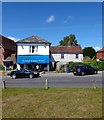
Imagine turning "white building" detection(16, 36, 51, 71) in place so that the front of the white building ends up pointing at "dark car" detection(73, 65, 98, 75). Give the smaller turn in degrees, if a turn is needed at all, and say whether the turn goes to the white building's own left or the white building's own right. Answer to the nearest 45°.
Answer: approximately 45° to the white building's own left

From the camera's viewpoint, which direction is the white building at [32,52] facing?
toward the camera
